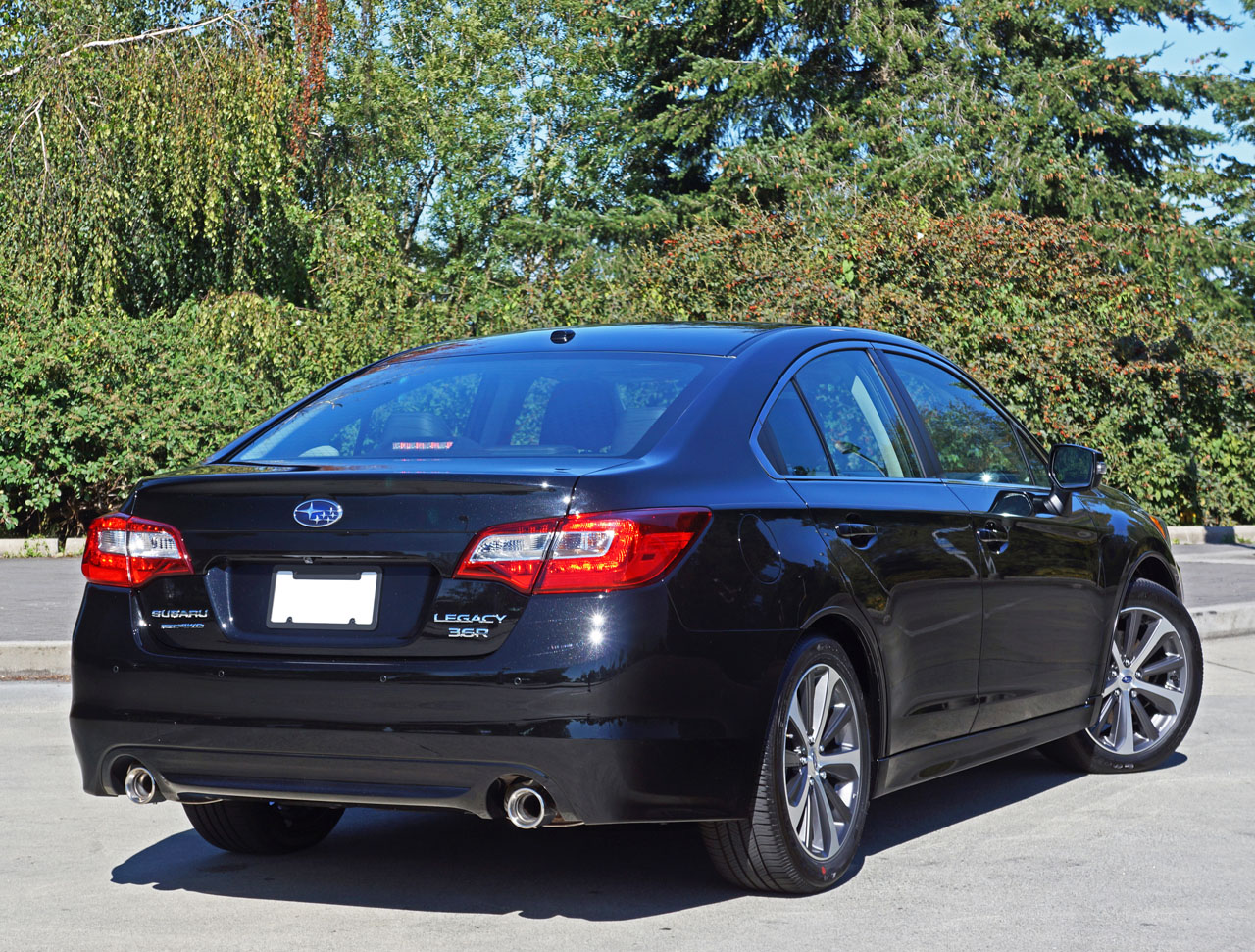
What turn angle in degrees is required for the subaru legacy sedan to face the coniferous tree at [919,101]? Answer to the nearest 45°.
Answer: approximately 45° to its left

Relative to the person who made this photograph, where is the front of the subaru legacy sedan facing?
facing away from the viewer and to the right of the viewer
